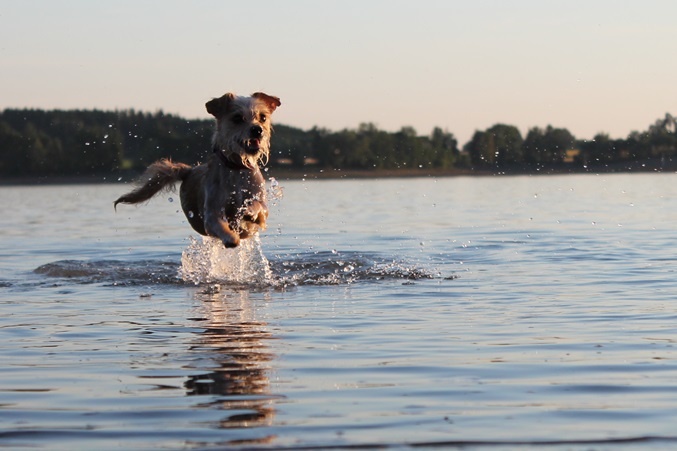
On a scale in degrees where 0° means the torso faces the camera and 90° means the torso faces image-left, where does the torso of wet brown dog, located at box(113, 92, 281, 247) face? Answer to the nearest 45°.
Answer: approximately 315°
